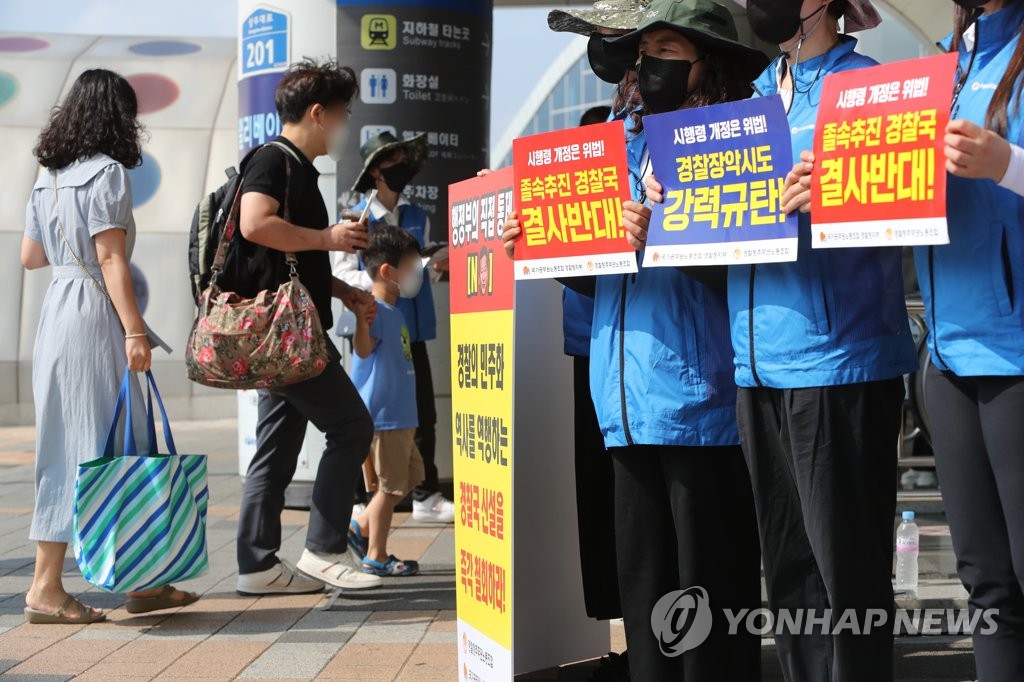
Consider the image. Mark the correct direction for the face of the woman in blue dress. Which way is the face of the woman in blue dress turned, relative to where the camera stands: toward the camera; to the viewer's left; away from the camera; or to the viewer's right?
away from the camera

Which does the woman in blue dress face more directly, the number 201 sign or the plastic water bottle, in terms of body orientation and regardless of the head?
the number 201 sign

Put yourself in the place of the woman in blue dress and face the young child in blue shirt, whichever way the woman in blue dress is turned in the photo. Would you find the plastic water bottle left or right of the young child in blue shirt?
right

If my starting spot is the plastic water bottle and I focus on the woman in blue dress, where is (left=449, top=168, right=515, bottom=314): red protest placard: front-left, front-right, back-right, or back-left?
front-left

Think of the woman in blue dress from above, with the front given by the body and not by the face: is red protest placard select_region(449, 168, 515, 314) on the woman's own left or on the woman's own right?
on the woman's own right

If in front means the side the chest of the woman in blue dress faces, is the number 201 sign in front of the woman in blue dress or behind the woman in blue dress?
in front

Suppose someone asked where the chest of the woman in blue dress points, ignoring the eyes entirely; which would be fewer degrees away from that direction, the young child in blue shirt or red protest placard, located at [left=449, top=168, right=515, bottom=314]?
the young child in blue shirt

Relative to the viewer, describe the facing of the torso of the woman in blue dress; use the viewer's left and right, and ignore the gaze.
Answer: facing away from the viewer and to the right of the viewer
